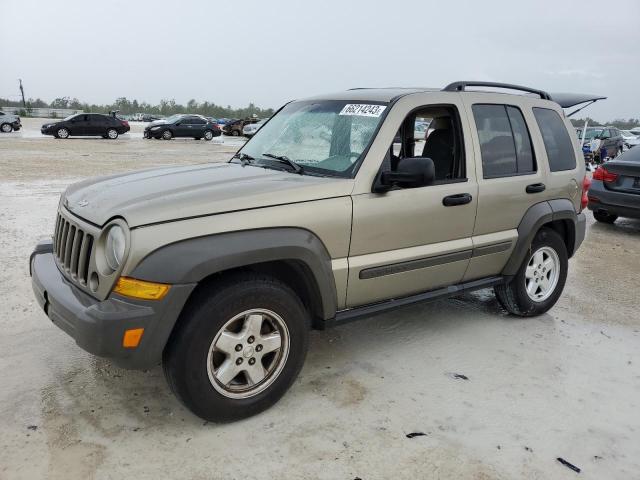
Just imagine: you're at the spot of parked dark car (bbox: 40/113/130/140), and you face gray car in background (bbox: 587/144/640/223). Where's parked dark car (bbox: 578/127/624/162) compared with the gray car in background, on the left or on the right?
left

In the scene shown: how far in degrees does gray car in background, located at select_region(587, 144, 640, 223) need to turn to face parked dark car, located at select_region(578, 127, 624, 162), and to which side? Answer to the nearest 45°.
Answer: approximately 45° to its left

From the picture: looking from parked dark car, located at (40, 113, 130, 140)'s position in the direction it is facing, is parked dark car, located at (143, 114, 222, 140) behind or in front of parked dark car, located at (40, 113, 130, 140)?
behind

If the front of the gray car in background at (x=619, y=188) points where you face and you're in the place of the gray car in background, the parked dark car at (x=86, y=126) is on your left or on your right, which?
on your left

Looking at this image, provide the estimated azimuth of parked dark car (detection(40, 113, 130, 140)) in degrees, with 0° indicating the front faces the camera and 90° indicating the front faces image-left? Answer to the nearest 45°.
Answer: approximately 90°

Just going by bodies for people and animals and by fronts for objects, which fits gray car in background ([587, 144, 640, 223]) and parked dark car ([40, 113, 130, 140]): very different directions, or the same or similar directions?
very different directions

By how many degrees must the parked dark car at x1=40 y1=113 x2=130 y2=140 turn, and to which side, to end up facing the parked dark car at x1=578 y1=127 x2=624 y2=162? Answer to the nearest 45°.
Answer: approximately 135° to its left

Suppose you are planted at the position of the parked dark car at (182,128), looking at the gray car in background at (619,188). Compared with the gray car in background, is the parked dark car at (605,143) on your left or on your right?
left

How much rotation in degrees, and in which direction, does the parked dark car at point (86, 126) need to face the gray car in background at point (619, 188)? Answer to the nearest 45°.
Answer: approximately 90° to its left

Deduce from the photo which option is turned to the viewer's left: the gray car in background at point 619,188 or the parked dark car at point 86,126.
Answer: the parked dark car

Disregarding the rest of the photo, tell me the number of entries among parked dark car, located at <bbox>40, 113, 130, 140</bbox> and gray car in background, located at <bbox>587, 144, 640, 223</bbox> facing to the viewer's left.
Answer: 1

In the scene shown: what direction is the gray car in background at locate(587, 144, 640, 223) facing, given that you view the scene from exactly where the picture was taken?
facing away from the viewer and to the right of the viewer
